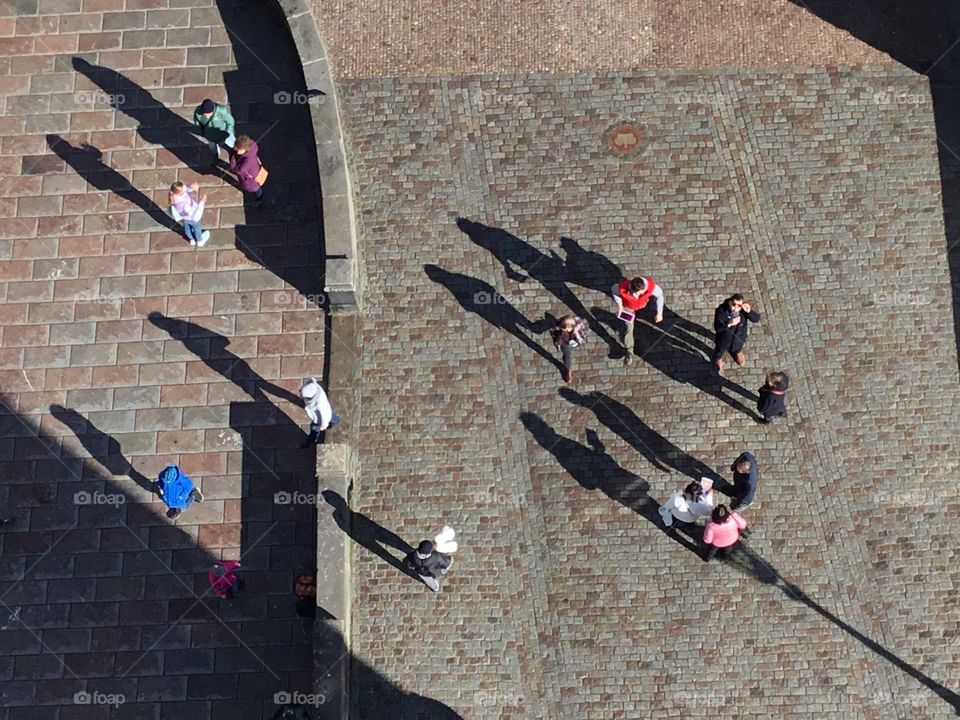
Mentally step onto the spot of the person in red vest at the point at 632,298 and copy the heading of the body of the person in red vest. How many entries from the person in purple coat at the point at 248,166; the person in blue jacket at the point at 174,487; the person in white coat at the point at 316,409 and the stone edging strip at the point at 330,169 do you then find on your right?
4

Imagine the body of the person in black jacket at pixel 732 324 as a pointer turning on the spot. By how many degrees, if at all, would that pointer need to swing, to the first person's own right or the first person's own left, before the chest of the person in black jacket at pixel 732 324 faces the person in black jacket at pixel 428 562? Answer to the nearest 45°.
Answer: approximately 90° to the first person's own right

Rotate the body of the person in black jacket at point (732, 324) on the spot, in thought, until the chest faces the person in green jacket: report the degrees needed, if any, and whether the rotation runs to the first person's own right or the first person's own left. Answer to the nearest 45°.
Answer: approximately 90° to the first person's own right

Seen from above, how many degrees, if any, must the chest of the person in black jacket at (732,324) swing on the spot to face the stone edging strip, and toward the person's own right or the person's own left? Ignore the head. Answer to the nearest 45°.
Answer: approximately 90° to the person's own right

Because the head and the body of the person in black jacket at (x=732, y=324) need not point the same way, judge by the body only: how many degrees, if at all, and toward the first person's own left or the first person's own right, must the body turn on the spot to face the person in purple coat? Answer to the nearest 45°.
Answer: approximately 90° to the first person's own right

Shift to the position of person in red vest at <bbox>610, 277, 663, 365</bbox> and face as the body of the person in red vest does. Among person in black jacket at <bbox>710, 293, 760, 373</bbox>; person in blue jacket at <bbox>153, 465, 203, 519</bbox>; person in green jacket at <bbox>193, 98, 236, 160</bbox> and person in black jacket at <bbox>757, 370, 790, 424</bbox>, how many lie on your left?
2

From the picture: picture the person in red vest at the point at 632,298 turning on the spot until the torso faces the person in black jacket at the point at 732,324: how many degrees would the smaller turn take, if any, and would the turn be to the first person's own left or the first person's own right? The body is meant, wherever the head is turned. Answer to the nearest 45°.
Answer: approximately 90° to the first person's own left

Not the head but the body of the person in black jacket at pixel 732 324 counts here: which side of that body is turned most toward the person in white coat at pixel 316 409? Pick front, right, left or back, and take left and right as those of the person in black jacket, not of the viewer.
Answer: right

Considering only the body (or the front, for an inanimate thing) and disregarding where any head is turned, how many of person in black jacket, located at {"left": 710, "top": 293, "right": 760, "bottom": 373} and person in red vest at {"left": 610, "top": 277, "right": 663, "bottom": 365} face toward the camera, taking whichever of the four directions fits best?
2

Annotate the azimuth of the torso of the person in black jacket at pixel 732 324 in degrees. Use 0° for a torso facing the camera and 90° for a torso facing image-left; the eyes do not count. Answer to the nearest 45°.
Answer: approximately 0°
